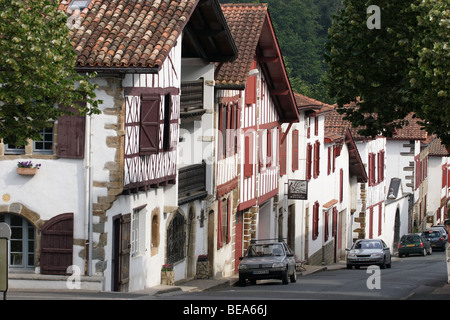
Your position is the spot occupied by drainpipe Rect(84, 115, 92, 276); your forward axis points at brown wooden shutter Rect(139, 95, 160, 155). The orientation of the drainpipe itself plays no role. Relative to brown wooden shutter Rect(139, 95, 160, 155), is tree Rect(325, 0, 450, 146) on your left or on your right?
right

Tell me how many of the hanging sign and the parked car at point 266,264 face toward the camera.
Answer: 2

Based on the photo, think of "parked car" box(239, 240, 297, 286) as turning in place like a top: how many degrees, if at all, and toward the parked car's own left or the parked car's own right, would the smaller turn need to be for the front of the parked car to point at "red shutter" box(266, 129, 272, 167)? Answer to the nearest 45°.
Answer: approximately 180°

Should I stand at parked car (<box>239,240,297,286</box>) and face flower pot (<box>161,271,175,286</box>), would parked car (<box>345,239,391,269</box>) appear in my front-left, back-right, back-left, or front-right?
back-right

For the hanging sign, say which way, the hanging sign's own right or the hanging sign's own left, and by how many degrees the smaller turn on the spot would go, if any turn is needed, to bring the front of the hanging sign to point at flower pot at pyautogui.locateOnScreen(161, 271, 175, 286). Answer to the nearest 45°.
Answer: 0° — it already faces it

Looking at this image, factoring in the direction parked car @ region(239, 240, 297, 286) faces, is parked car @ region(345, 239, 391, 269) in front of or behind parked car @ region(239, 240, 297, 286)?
behind

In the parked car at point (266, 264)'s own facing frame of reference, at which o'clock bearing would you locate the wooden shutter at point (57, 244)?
The wooden shutter is roughly at 1 o'clock from the parked car.

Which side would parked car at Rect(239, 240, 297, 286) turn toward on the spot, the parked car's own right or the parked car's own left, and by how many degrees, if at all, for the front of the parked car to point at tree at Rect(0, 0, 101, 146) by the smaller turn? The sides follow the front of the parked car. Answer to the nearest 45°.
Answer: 0° — it already faces it

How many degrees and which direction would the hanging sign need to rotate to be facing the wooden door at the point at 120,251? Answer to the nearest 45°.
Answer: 0° — it already faces it

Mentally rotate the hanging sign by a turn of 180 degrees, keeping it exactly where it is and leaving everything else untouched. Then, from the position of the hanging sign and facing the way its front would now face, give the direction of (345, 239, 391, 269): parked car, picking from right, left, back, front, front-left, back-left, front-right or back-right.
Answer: right

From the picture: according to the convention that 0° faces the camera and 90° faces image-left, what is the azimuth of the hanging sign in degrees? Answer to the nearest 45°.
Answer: approximately 0°
